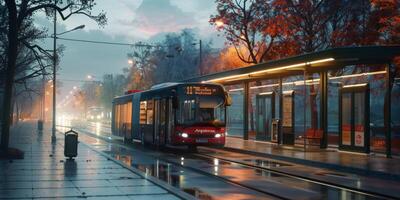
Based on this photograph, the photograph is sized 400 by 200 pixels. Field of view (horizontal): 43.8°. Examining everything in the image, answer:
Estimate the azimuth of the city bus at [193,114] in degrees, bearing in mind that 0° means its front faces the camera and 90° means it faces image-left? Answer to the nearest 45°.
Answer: approximately 315°

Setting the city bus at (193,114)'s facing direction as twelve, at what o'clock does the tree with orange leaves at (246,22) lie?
The tree with orange leaves is roughly at 8 o'clock from the city bus.

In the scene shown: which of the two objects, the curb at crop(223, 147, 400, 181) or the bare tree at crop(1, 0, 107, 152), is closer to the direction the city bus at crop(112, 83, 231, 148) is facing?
the curb

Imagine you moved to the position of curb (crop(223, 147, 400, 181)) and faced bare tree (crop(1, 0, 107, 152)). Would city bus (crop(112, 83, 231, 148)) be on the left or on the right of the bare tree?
right

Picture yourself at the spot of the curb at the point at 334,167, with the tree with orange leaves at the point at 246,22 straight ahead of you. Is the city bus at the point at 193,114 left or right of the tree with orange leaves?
left

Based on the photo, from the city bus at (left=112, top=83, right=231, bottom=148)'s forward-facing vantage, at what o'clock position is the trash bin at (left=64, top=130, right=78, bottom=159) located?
The trash bin is roughly at 3 o'clock from the city bus.

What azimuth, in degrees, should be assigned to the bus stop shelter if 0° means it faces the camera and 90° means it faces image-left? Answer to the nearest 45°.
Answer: approximately 45°

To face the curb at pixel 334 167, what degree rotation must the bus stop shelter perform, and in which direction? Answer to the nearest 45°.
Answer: approximately 45° to its left

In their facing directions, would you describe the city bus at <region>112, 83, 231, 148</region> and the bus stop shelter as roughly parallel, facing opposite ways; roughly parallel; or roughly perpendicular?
roughly perpendicular
